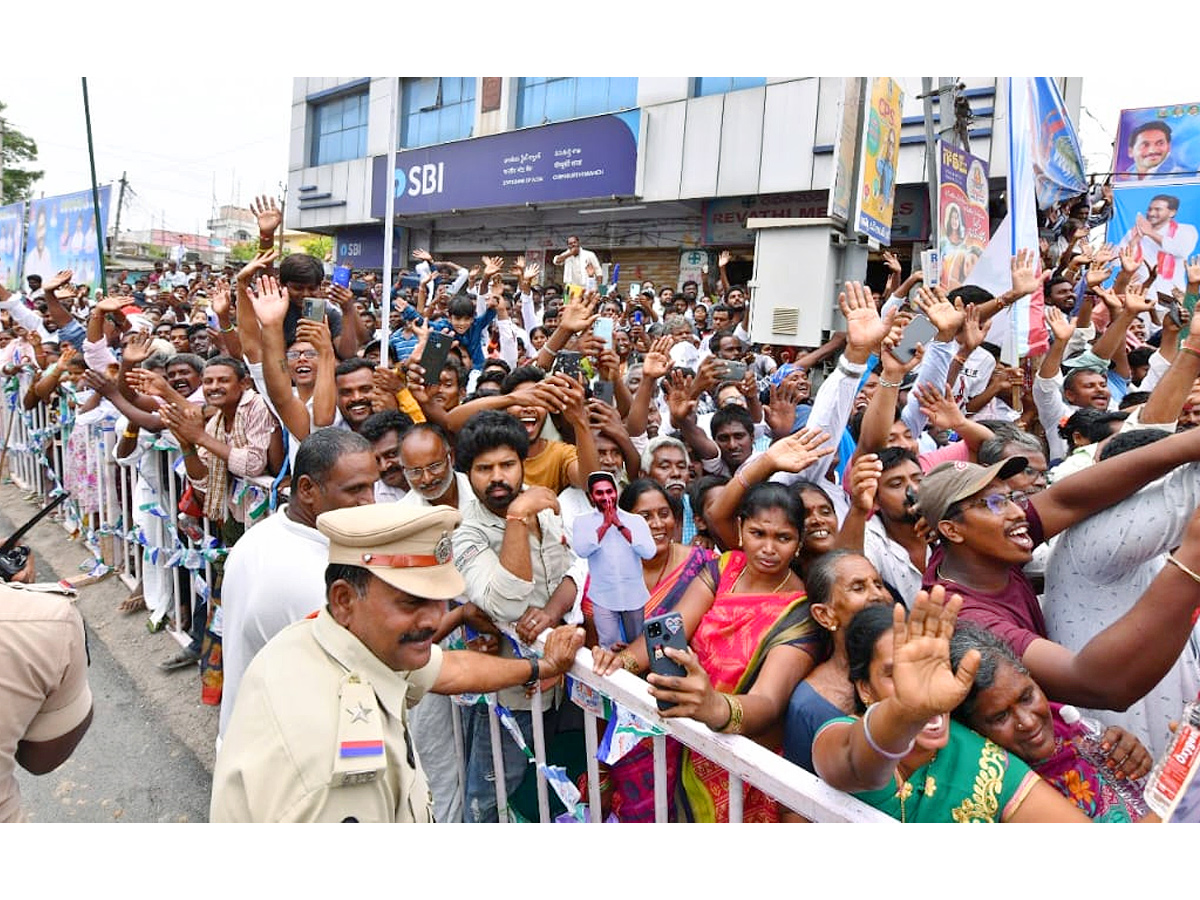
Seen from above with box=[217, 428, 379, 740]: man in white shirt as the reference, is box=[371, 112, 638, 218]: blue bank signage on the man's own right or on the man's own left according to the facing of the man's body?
on the man's own left

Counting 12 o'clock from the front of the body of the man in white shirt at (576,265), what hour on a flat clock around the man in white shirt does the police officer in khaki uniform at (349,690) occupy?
The police officer in khaki uniform is roughly at 12 o'clock from the man in white shirt.

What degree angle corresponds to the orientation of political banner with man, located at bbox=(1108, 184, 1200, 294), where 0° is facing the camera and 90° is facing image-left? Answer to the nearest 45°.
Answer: approximately 0°

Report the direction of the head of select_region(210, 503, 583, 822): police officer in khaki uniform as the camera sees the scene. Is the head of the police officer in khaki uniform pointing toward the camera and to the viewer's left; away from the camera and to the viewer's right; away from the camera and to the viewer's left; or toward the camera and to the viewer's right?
toward the camera and to the viewer's right

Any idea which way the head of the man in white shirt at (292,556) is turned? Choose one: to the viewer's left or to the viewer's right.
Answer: to the viewer's right

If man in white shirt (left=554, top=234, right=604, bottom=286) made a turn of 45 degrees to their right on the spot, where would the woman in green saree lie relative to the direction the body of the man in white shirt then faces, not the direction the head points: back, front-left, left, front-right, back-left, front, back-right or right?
front-left

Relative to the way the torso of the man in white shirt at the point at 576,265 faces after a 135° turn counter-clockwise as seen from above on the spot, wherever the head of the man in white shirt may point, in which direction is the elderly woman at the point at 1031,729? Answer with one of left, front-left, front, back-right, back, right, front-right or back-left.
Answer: back-right

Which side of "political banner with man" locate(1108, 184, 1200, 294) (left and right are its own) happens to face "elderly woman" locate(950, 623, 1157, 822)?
front

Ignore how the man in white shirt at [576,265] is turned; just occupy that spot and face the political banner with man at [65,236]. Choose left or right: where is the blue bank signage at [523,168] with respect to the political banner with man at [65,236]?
right

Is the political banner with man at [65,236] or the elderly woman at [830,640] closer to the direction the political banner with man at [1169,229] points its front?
the elderly woman

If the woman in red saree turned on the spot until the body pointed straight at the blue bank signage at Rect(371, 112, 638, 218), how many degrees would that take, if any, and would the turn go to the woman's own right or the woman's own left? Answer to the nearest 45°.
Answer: approximately 135° to the woman's own right

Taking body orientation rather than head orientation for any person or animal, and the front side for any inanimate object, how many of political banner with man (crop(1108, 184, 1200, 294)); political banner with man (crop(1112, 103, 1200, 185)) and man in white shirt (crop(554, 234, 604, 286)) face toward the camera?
3

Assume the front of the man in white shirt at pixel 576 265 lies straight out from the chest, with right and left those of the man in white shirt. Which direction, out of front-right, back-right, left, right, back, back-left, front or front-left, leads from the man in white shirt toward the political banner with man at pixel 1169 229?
left
